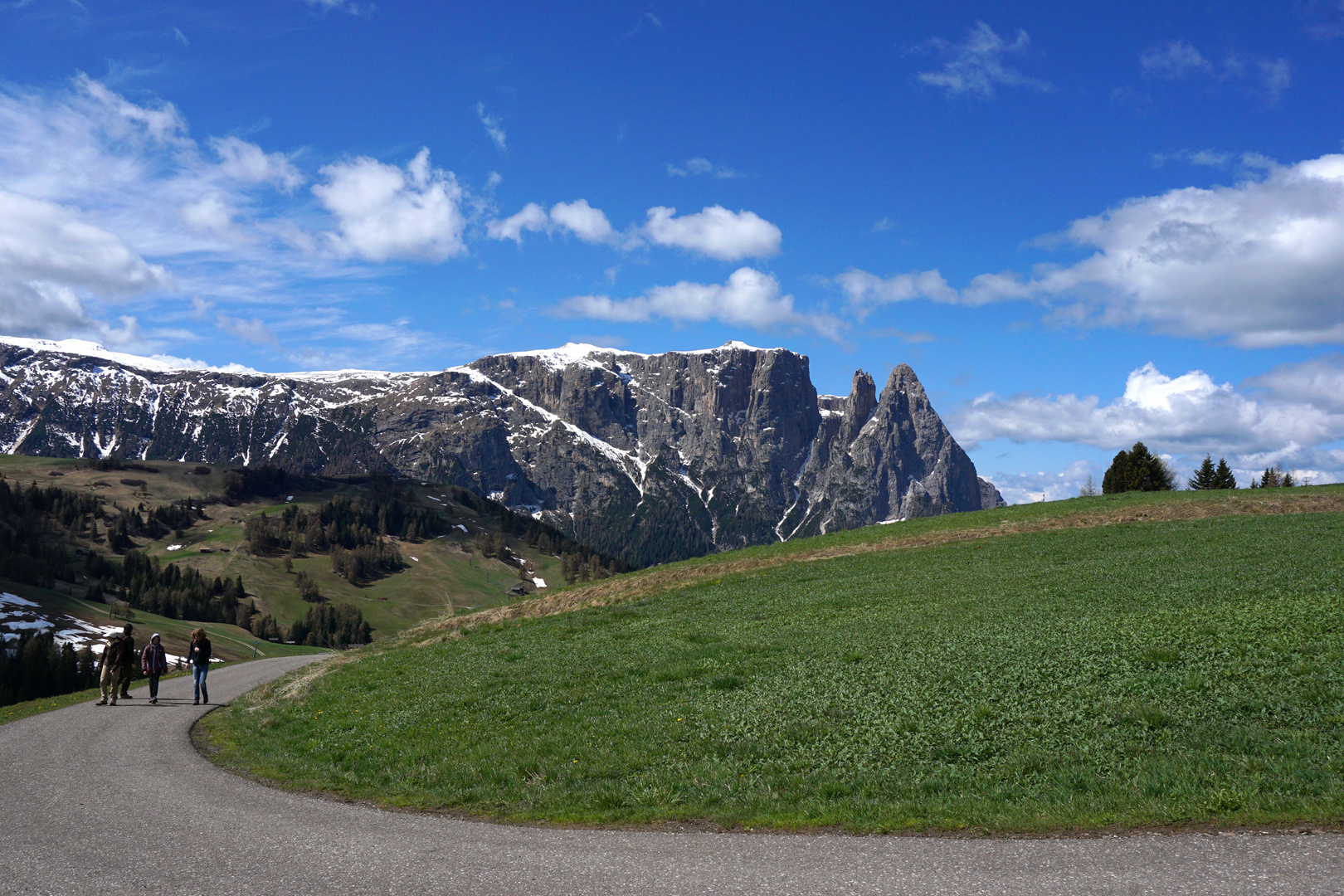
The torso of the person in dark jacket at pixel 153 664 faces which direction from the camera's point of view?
toward the camera

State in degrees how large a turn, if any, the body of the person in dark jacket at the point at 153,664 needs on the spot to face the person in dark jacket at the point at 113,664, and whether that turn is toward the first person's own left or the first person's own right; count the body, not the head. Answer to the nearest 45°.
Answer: approximately 90° to the first person's own right

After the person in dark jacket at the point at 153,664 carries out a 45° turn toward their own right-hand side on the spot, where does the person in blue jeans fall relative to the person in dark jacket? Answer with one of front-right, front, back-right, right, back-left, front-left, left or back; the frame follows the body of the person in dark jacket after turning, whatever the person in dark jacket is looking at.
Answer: left
